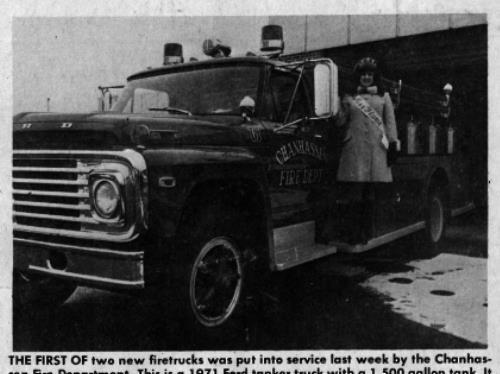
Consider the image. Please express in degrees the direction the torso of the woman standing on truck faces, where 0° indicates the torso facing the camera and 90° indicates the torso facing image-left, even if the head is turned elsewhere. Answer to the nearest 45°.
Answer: approximately 0°

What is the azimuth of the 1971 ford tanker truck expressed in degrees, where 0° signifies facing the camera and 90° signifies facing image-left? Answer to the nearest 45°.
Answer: approximately 45°
